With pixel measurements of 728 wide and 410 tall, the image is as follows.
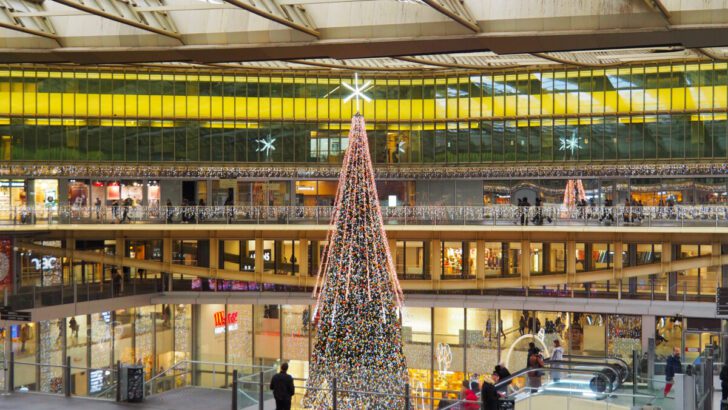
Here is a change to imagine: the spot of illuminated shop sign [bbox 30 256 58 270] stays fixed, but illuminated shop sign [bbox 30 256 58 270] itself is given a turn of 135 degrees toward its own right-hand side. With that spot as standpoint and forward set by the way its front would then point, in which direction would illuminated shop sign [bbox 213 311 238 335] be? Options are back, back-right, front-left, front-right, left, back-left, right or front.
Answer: back-right

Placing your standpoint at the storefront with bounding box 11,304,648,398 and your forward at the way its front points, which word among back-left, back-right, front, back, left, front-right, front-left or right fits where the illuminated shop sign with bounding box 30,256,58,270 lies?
right

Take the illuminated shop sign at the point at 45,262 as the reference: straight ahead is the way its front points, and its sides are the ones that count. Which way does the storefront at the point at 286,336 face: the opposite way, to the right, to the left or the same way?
the same way

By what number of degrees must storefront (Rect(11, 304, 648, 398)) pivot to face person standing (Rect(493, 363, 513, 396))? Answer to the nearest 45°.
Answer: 0° — it already faces them

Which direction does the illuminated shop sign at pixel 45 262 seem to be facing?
toward the camera

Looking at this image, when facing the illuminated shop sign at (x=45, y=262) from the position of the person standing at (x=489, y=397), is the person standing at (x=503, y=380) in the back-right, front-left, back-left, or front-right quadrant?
front-right

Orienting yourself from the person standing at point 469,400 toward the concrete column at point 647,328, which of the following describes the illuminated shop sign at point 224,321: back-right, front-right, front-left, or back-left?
front-left

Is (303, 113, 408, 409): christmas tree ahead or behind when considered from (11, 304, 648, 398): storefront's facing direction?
ahead
